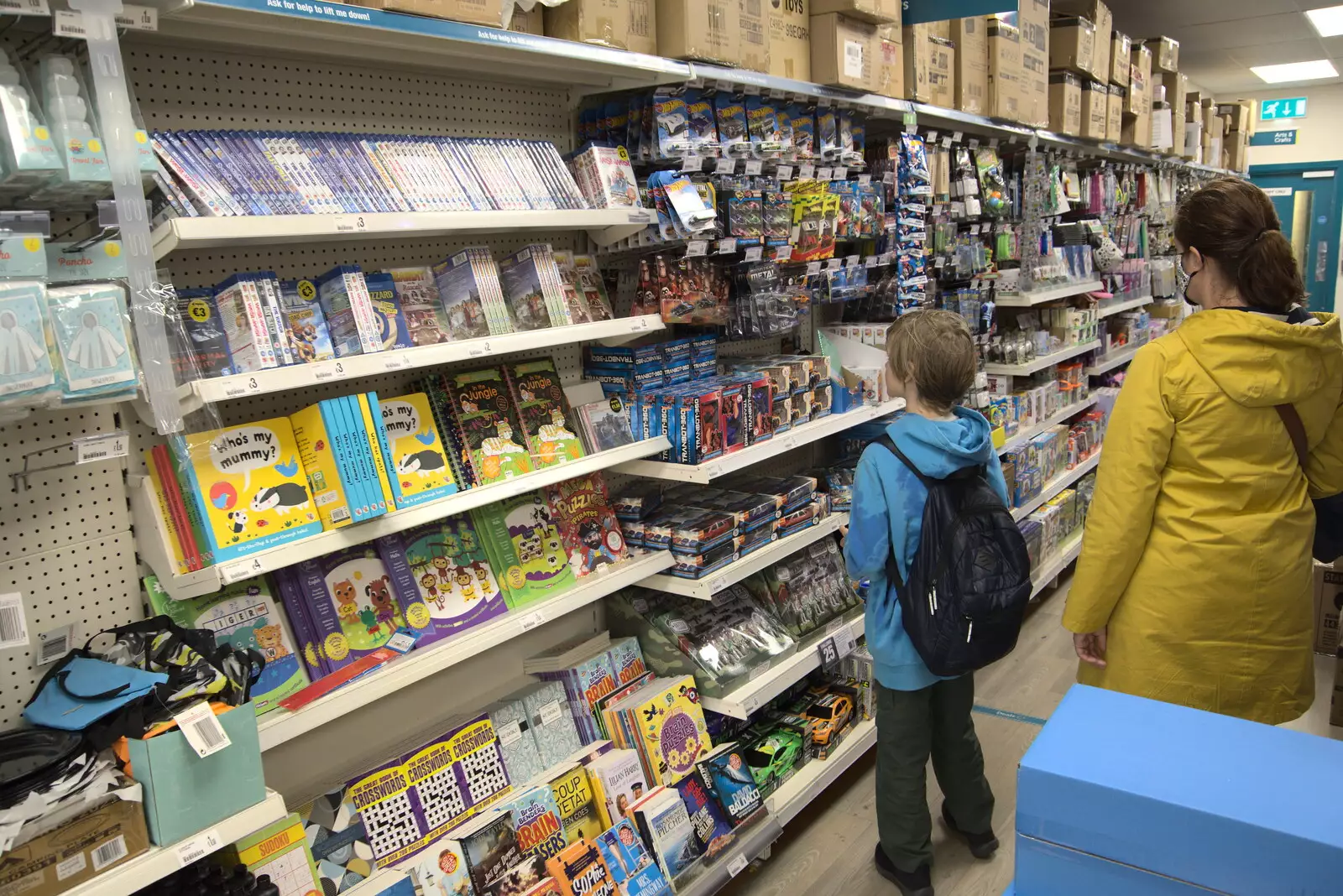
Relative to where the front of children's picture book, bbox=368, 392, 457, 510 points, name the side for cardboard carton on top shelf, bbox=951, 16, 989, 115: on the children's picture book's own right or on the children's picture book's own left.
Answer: on the children's picture book's own left

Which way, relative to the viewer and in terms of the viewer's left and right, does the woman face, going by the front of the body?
facing away from the viewer and to the left of the viewer

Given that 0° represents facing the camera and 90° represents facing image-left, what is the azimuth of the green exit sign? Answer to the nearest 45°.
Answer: approximately 0°

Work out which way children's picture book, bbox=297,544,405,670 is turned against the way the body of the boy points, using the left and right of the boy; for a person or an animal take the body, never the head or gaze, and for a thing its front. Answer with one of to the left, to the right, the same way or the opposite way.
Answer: the opposite way

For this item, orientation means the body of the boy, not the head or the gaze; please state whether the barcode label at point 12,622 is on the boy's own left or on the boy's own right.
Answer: on the boy's own left

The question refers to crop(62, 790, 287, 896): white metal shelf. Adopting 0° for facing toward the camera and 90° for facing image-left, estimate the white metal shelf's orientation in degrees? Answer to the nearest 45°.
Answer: approximately 315°

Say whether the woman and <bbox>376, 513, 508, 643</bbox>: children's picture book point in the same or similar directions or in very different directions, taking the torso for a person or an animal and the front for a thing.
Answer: very different directions

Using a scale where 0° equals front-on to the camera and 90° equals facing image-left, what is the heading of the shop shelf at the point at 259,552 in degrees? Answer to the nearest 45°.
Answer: approximately 315°

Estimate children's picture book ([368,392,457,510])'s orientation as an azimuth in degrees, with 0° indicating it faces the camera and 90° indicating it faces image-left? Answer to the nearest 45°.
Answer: approximately 315°

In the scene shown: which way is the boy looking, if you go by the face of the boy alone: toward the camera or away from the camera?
away from the camera

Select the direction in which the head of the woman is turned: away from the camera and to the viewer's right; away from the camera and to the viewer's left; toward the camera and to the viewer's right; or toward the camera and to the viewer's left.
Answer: away from the camera and to the viewer's left
